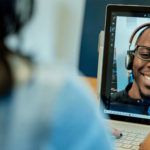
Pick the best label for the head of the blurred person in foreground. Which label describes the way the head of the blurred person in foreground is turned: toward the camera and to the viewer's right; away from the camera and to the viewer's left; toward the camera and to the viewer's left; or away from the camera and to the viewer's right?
away from the camera and to the viewer's right

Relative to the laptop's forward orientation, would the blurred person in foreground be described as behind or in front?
in front

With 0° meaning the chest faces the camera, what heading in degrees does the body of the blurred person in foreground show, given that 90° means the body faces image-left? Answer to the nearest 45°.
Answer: approximately 180°

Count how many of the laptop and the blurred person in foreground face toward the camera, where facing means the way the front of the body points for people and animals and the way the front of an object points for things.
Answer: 1

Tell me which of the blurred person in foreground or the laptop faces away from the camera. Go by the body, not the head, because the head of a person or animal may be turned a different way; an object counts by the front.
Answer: the blurred person in foreground

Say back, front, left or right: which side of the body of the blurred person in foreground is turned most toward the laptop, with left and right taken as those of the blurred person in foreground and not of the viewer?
front

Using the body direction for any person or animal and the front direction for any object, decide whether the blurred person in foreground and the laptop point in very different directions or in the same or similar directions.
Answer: very different directions

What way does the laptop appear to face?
toward the camera
